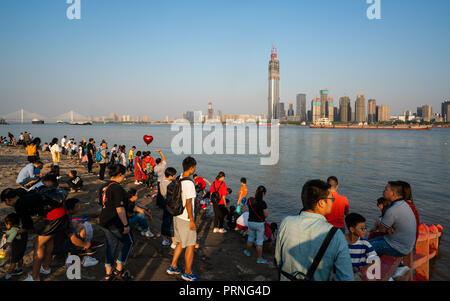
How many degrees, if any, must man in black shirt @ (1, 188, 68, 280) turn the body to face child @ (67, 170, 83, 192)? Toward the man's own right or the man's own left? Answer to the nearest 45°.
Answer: approximately 90° to the man's own right

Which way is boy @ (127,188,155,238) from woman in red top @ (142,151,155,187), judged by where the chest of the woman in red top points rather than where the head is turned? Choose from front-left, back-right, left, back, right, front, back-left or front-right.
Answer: back

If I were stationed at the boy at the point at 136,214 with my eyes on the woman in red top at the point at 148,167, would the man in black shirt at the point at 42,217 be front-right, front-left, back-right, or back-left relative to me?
back-left

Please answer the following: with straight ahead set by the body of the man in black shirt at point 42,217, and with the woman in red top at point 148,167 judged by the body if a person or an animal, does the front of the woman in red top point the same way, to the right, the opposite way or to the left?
to the right

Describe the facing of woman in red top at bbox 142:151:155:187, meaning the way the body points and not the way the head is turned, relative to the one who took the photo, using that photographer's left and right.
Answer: facing away from the viewer
